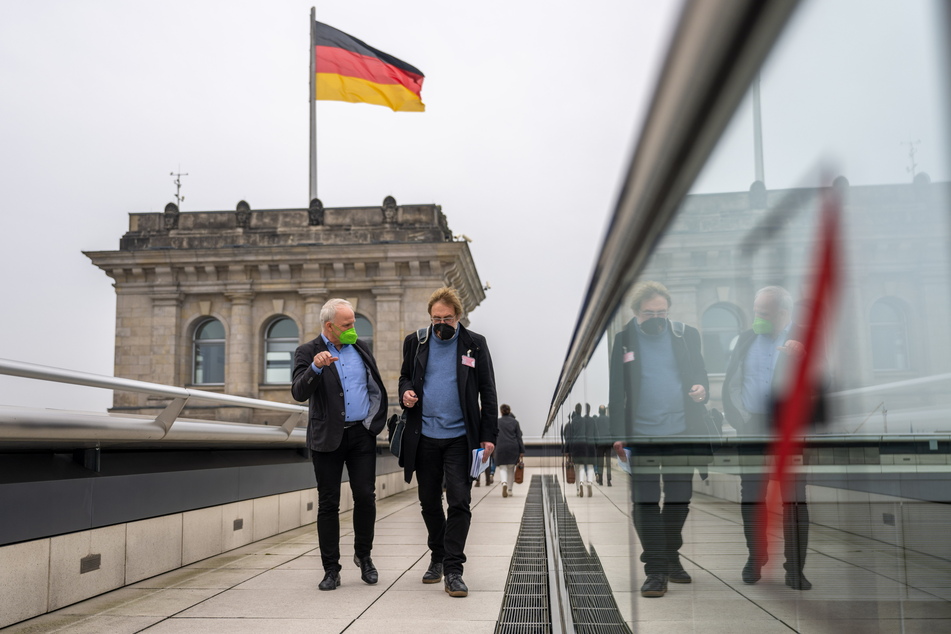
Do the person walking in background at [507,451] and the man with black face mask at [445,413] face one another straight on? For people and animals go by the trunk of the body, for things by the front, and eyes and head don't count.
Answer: no

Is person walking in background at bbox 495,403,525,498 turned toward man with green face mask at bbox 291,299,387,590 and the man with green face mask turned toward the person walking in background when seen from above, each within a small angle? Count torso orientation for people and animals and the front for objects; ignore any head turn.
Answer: no

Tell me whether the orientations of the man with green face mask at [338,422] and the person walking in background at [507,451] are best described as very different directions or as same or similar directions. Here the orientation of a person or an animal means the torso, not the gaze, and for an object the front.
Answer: very different directions

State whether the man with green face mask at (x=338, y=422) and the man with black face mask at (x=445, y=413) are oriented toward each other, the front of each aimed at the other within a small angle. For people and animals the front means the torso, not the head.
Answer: no

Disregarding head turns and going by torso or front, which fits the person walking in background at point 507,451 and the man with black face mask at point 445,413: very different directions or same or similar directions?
very different directions

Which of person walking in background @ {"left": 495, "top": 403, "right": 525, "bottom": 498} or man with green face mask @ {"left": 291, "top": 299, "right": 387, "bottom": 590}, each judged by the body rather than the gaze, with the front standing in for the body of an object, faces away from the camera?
the person walking in background

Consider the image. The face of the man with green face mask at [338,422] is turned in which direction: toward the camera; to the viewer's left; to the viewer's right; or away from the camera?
to the viewer's right

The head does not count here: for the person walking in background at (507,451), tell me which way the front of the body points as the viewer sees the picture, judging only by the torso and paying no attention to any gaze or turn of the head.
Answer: away from the camera

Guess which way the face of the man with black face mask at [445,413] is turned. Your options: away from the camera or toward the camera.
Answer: toward the camera

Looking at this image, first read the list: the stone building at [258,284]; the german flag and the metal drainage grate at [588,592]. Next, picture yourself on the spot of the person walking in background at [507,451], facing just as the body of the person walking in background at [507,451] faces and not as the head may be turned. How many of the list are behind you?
1

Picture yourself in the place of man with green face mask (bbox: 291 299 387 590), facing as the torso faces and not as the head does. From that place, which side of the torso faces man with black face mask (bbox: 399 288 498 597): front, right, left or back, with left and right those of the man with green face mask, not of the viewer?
left

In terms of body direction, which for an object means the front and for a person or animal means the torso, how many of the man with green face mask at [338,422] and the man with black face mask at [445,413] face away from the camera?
0

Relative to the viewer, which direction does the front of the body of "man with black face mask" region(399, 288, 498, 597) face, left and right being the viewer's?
facing the viewer

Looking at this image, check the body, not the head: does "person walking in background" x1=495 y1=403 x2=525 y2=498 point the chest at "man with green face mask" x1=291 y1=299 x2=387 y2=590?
no

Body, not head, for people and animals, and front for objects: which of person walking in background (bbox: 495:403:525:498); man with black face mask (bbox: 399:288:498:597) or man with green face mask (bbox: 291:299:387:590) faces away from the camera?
the person walking in background

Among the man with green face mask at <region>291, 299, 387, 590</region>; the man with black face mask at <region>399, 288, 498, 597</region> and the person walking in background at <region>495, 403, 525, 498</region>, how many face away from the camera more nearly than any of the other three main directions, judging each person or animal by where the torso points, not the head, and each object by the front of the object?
1

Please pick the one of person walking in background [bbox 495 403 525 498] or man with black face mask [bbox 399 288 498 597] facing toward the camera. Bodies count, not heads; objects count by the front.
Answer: the man with black face mask
